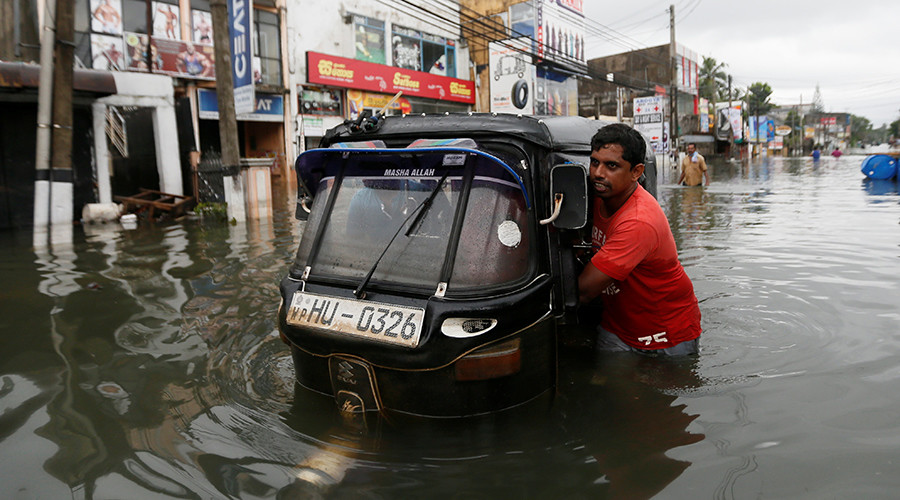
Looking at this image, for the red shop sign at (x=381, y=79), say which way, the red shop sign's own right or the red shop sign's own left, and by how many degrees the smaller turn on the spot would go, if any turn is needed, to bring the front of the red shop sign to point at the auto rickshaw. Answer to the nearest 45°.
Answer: approximately 45° to the red shop sign's own right

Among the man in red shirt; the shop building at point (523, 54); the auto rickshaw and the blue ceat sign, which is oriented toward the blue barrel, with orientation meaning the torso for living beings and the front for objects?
the shop building

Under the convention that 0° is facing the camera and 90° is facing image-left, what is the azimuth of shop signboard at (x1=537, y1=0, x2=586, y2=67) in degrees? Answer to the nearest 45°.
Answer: approximately 315°

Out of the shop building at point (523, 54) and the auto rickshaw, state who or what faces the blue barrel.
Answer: the shop building

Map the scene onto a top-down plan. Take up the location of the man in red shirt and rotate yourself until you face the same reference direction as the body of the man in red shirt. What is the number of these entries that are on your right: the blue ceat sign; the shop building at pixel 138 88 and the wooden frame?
3

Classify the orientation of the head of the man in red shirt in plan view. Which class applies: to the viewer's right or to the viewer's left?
to the viewer's left

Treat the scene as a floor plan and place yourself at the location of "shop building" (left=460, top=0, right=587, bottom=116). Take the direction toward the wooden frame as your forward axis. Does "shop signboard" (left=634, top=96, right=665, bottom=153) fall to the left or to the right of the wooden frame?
left

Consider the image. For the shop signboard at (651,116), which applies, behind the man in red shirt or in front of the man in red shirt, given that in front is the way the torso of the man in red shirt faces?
behind

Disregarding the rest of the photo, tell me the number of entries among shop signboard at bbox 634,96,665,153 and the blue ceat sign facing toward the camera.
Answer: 2

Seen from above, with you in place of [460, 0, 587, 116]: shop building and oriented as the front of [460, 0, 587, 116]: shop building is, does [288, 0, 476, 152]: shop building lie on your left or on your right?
on your right

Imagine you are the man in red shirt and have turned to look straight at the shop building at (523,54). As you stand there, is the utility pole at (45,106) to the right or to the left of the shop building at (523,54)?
left
